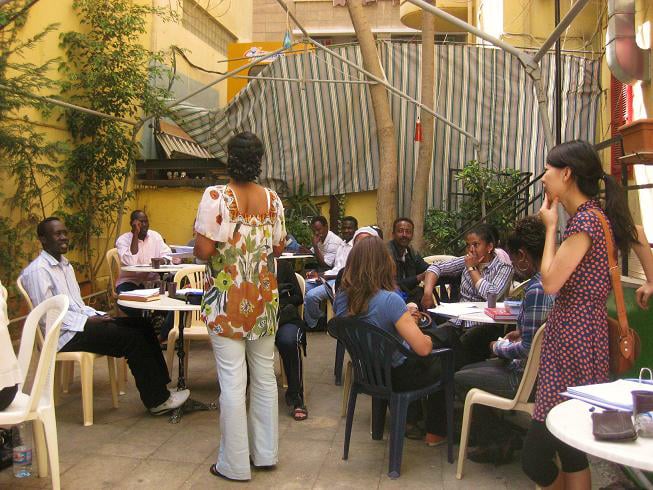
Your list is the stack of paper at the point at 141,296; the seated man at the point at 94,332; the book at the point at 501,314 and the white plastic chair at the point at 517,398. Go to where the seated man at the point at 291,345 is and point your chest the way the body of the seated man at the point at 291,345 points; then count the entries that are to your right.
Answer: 2

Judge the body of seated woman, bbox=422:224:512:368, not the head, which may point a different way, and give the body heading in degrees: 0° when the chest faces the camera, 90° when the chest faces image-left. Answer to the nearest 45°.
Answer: approximately 45°

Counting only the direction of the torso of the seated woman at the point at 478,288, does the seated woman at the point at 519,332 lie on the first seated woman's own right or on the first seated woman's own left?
on the first seated woman's own left

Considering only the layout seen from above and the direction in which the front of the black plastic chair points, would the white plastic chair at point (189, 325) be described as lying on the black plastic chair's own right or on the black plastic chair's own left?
on the black plastic chair's own left

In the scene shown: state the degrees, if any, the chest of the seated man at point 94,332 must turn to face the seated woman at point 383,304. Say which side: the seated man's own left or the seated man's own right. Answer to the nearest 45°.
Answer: approximately 45° to the seated man's own right

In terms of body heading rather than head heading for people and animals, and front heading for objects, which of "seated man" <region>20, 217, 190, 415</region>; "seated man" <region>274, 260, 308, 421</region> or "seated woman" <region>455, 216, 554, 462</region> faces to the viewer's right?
"seated man" <region>20, 217, 190, 415</region>

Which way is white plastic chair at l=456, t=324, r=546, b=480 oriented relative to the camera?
to the viewer's left

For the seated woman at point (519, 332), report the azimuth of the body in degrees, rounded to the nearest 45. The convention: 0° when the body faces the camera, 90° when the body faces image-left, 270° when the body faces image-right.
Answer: approximately 90°

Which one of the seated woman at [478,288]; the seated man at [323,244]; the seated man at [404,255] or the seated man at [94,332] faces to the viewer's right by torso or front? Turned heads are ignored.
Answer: the seated man at [94,332]

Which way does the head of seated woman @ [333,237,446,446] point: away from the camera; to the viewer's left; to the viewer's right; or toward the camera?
away from the camera

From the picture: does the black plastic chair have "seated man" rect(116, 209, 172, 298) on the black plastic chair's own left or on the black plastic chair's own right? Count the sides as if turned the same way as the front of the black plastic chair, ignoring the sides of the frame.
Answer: on the black plastic chair's own left

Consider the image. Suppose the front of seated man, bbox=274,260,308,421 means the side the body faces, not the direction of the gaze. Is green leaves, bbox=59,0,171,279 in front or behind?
behind

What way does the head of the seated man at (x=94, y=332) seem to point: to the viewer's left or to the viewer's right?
to the viewer's right

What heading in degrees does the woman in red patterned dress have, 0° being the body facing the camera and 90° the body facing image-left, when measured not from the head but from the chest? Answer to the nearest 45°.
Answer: approximately 90°
